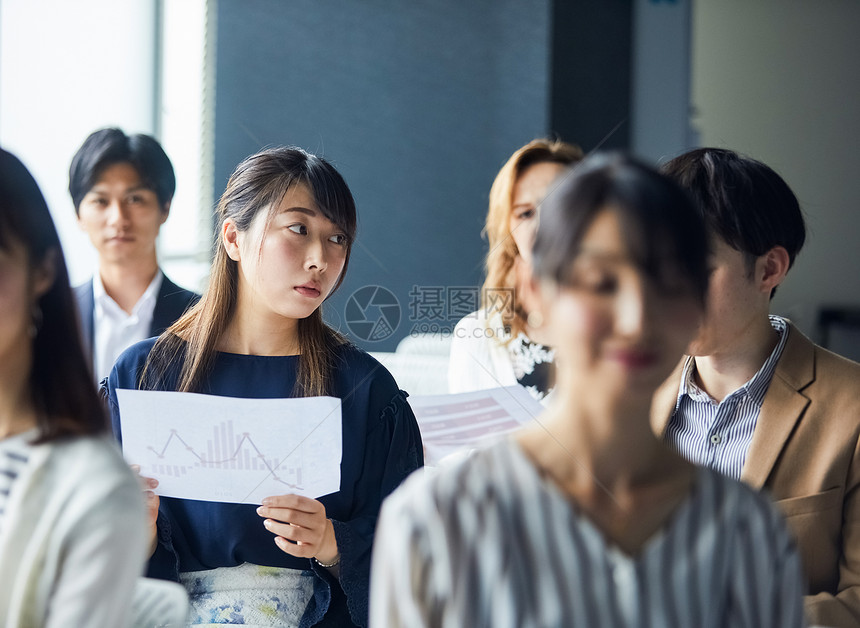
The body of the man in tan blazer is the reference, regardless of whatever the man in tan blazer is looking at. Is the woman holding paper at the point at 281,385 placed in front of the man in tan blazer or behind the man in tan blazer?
in front

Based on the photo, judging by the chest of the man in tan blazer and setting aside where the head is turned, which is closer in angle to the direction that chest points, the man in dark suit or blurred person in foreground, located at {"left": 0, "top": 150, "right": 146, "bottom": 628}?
the blurred person in foreground

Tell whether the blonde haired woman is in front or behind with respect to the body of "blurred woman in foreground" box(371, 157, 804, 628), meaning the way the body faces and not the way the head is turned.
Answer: behind

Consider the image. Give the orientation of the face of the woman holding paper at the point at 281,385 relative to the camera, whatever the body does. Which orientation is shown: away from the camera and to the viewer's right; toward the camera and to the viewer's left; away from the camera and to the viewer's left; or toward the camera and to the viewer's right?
toward the camera and to the viewer's right

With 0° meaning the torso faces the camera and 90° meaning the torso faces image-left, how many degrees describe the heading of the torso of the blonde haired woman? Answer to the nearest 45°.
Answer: approximately 0°

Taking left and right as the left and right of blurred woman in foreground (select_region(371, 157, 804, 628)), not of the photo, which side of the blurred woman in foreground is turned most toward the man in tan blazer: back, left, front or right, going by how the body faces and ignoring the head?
back

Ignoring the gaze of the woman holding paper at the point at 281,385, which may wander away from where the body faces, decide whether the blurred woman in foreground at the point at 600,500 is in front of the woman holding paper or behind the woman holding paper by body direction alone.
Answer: in front
